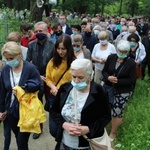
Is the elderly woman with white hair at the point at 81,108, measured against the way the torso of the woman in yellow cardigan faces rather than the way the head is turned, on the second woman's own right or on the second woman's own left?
on the second woman's own left

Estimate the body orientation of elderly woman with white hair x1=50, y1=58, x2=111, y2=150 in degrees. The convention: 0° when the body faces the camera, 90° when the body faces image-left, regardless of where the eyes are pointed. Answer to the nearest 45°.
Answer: approximately 45°

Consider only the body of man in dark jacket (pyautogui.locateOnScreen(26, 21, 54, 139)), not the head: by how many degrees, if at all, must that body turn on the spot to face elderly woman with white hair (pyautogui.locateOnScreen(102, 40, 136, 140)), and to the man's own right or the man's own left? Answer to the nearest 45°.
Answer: approximately 45° to the man's own left

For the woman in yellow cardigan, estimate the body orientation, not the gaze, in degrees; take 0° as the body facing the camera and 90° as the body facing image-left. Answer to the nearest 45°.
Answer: approximately 45°

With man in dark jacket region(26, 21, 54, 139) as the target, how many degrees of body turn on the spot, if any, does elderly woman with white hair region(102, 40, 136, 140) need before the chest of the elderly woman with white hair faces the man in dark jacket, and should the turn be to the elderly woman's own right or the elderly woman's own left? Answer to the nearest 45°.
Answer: approximately 45° to the elderly woman's own right

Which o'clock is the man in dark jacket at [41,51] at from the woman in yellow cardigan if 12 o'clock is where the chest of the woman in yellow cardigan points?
The man in dark jacket is roughly at 4 o'clock from the woman in yellow cardigan.
